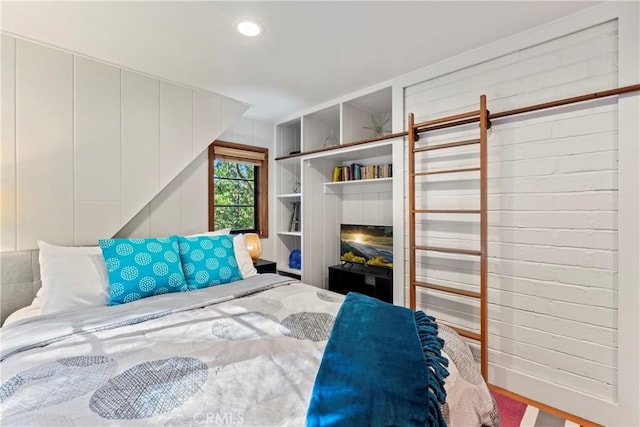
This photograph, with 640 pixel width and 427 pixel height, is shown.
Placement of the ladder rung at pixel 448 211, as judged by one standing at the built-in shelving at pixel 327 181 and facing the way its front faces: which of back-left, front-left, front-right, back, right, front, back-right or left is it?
left

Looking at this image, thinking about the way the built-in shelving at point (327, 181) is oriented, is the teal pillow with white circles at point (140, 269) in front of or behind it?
in front

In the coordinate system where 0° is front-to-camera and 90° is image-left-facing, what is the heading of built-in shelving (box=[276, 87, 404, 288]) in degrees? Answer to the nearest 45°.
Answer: approximately 45°

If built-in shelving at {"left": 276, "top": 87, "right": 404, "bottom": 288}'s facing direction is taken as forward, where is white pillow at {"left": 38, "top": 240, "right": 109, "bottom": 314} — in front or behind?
in front

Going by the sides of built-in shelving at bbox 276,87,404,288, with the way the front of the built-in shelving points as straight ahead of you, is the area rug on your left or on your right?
on your left

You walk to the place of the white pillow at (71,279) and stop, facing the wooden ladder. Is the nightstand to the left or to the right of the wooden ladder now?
left

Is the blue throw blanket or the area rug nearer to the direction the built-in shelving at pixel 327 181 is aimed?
the blue throw blanket

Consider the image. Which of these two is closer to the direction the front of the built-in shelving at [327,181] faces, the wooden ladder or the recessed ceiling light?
the recessed ceiling light

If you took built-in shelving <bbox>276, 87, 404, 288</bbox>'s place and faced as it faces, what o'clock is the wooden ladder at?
The wooden ladder is roughly at 9 o'clock from the built-in shelving.

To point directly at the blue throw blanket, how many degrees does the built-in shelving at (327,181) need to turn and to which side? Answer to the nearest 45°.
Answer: approximately 45° to its left
